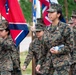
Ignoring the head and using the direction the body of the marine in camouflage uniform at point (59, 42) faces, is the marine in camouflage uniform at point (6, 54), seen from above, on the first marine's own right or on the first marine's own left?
on the first marine's own right

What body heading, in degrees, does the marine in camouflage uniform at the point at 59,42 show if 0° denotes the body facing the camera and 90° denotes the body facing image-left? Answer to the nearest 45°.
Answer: approximately 45°

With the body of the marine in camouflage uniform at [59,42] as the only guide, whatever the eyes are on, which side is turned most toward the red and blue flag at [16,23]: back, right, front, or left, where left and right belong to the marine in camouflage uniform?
right
